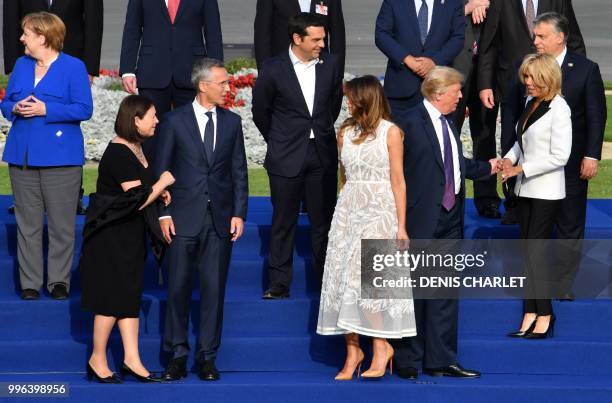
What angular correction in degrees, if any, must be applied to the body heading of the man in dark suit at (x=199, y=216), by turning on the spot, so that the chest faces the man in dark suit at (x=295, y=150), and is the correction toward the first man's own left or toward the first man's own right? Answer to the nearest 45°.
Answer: approximately 135° to the first man's own left

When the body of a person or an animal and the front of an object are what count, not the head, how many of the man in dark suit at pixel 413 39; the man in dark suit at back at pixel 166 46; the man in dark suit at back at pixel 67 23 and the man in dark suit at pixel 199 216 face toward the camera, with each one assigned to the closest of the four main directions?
4

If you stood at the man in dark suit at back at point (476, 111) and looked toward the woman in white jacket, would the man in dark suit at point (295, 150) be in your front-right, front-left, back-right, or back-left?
front-right

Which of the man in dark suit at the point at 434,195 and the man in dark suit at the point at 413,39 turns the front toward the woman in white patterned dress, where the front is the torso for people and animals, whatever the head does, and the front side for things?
the man in dark suit at the point at 413,39

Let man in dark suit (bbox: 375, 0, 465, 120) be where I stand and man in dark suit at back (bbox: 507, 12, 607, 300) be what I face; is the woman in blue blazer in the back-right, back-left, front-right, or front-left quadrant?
back-right

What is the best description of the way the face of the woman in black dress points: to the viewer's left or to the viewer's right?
to the viewer's right

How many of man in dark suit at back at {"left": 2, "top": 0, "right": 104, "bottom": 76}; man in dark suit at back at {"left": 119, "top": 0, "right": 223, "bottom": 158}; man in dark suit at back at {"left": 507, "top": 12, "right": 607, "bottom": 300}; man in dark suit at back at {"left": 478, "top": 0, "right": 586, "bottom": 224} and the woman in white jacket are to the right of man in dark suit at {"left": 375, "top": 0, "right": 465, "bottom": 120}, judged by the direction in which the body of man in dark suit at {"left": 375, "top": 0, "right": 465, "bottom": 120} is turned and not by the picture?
2

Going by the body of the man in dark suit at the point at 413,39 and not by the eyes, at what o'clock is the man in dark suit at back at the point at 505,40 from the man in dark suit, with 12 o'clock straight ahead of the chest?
The man in dark suit at back is roughly at 8 o'clock from the man in dark suit.

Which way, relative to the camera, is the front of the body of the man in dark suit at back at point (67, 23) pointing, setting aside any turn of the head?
toward the camera

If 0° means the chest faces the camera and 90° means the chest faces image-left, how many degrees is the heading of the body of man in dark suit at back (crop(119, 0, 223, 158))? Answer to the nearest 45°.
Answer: approximately 0°

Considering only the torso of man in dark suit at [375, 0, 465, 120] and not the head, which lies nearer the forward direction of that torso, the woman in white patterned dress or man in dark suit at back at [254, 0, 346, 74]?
the woman in white patterned dress

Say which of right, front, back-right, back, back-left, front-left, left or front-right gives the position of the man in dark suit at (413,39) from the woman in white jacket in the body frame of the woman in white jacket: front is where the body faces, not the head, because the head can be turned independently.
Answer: right

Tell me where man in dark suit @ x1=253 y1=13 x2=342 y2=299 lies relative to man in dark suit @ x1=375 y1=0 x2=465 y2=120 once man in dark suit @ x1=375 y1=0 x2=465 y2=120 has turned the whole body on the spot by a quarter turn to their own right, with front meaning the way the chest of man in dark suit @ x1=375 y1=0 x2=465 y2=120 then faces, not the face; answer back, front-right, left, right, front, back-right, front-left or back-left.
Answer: front-left

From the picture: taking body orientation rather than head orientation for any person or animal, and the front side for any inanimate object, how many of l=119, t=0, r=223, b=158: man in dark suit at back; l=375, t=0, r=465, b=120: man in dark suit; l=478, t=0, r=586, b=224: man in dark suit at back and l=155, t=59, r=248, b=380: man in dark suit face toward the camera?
4

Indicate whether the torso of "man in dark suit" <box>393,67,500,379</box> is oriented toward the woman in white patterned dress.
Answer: no

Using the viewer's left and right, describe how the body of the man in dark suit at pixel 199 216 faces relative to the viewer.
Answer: facing the viewer

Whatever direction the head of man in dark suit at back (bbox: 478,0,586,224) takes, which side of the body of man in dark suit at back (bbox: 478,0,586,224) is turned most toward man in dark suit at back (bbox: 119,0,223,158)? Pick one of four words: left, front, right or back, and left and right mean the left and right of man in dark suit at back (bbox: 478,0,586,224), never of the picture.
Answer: right

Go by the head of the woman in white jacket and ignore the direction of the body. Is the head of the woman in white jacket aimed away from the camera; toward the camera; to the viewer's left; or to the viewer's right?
to the viewer's left

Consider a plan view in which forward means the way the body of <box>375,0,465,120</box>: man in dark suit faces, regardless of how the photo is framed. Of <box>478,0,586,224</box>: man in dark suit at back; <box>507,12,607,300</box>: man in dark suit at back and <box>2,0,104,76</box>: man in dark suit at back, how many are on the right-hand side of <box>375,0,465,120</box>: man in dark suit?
1

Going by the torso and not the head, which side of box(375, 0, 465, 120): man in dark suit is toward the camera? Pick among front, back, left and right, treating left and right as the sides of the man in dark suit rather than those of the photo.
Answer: front
